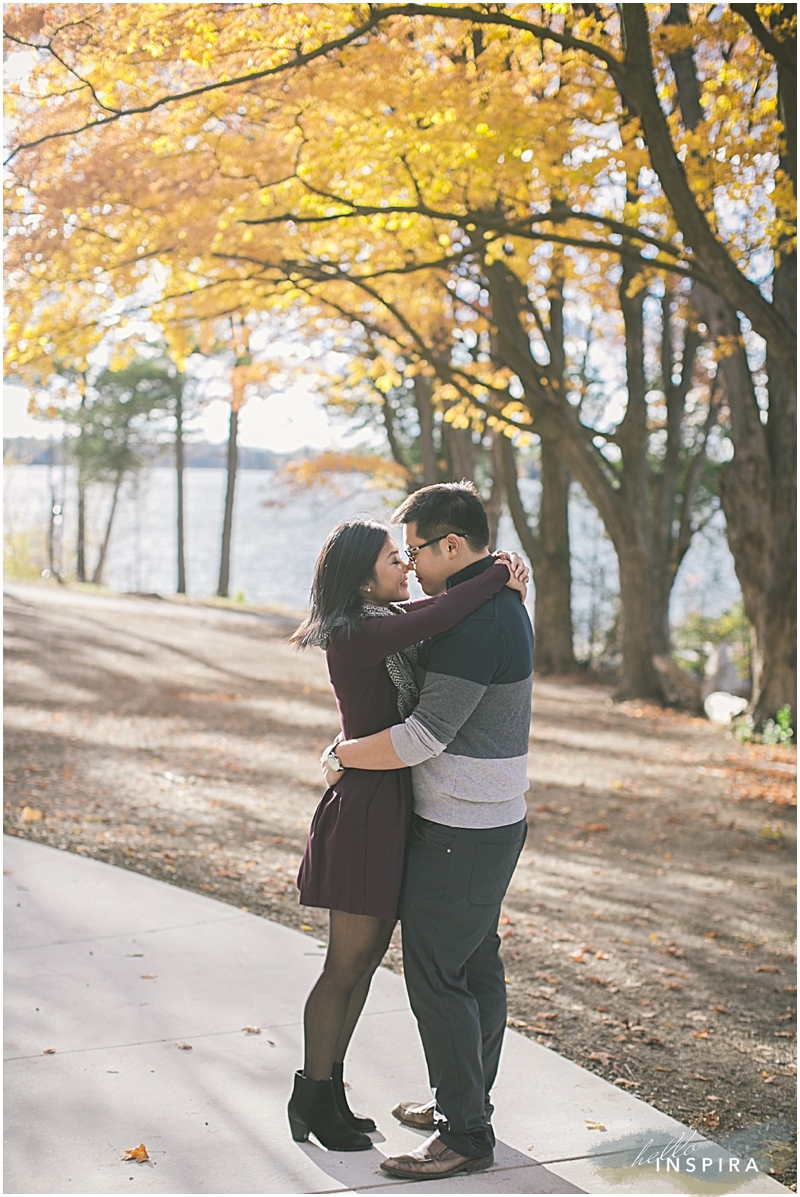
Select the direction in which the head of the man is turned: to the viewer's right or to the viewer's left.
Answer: to the viewer's left

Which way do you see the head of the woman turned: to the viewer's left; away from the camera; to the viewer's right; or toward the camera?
to the viewer's right

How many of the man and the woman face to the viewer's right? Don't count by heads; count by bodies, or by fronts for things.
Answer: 1

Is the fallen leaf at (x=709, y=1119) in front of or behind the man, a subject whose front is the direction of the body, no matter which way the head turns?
behind

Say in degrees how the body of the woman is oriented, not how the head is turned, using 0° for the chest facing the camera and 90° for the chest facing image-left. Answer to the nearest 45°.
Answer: approximately 270°

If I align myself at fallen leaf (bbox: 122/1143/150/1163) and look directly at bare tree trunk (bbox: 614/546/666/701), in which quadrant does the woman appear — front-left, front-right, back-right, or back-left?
front-right

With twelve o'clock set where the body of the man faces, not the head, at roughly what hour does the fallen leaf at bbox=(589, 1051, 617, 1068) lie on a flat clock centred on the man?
The fallen leaf is roughly at 4 o'clock from the man.

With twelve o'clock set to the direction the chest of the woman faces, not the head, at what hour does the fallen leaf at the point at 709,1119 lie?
The fallen leaf is roughly at 11 o'clock from the woman.

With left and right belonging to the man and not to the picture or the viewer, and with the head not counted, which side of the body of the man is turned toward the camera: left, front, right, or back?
left

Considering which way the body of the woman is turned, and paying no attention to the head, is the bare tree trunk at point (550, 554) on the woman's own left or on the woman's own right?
on the woman's own left

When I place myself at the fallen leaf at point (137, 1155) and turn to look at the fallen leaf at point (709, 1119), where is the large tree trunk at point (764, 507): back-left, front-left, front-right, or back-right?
front-left

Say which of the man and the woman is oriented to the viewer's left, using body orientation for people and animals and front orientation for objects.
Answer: the man

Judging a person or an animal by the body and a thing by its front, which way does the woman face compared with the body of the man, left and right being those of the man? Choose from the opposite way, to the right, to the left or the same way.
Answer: the opposite way

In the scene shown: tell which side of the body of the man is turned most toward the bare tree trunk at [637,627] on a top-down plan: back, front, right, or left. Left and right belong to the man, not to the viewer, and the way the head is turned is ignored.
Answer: right

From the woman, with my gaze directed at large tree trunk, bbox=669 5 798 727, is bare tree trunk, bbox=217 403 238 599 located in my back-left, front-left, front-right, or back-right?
front-left
